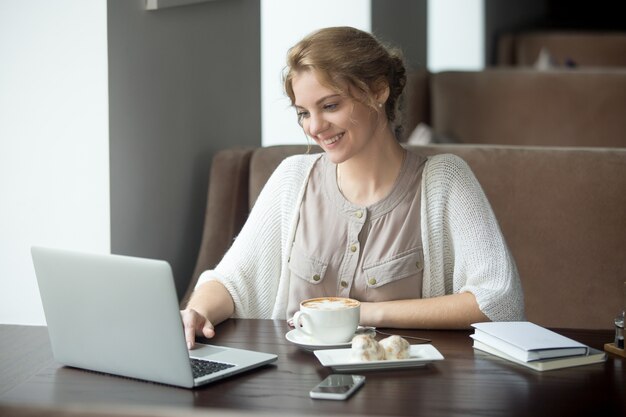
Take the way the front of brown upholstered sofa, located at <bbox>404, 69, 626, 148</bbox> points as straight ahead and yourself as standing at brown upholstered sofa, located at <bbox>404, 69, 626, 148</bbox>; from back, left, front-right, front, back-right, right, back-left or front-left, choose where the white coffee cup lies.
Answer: front

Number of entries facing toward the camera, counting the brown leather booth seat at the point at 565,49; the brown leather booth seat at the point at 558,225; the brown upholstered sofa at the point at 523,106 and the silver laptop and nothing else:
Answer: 3

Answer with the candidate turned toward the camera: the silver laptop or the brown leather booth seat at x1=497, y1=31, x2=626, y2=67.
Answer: the brown leather booth seat

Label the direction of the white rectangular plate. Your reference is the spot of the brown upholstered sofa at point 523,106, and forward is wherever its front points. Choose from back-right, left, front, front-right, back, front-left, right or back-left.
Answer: front

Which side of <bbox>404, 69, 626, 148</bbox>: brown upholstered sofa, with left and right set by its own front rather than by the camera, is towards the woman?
front

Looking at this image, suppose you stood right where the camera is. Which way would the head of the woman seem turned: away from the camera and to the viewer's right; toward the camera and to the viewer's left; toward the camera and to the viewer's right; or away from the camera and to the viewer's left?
toward the camera and to the viewer's left

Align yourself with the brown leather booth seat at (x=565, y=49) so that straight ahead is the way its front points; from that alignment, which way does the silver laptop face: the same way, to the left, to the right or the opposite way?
the opposite way

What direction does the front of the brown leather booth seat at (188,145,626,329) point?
toward the camera

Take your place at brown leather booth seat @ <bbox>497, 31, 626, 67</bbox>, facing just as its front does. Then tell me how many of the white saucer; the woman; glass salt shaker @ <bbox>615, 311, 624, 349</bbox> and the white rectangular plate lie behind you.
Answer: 0

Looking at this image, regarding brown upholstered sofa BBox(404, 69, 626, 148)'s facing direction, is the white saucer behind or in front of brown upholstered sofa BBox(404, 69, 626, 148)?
in front

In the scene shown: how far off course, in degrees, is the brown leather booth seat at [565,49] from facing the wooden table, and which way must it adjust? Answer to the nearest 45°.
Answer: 0° — it already faces it

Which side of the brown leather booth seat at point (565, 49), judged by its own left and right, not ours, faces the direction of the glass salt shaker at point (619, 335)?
front

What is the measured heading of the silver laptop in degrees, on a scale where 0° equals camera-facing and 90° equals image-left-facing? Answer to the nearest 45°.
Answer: approximately 225°

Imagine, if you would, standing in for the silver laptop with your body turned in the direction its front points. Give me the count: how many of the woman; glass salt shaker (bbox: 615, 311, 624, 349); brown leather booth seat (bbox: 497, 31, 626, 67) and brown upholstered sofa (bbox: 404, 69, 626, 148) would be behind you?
0

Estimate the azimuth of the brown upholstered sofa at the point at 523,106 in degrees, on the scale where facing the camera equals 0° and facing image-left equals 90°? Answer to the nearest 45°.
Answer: approximately 0°

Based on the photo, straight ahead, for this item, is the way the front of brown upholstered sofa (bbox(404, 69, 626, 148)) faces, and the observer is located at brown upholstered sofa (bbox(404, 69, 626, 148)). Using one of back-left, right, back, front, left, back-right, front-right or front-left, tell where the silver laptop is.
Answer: front

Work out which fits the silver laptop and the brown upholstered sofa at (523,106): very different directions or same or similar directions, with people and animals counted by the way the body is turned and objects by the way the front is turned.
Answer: very different directions

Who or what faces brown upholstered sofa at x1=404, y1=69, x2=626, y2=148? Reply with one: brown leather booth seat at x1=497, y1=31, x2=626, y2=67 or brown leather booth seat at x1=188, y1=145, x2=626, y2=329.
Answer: brown leather booth seat at x1=497, y1=31, x2=626, y2=67

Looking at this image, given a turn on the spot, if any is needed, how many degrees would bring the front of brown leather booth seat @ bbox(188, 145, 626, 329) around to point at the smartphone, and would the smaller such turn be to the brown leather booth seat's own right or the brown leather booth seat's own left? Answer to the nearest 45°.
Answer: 0° — it already faces it

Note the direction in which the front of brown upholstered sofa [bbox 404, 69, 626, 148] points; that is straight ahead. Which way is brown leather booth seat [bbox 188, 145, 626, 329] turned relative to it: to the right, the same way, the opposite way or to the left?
the same way
